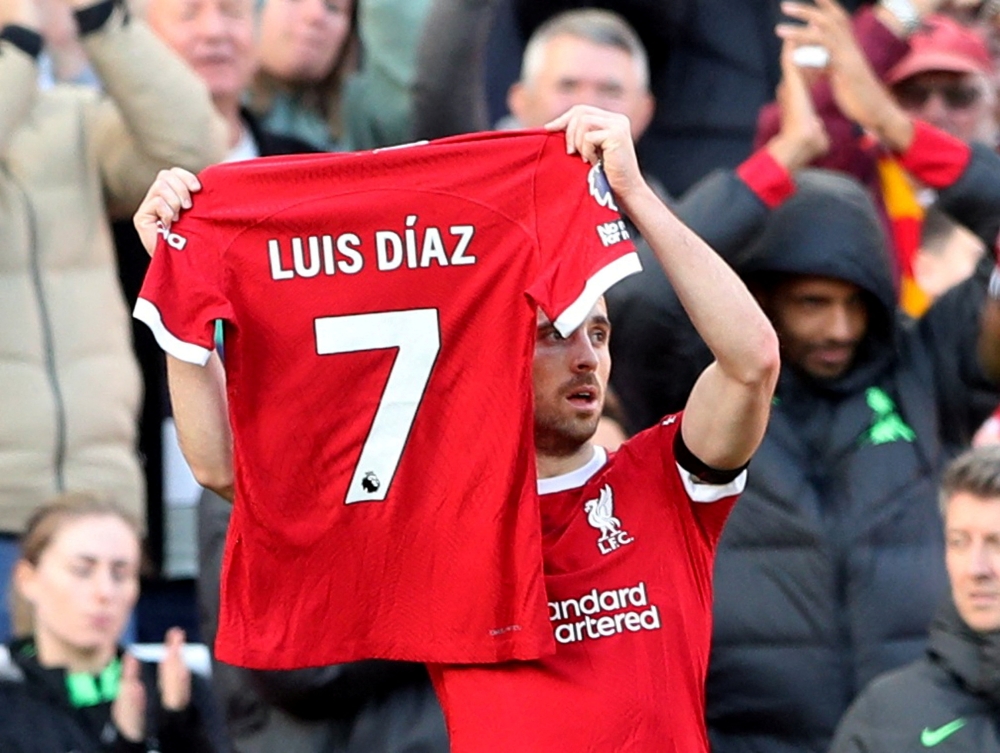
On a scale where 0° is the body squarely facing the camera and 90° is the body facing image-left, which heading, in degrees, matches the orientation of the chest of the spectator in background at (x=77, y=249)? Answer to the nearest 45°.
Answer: approximately 0°

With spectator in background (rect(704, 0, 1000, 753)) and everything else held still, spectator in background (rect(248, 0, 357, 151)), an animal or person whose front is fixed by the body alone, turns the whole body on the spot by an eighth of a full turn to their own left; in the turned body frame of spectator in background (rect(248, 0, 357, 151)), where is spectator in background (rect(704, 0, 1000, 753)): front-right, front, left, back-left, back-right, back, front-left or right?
front

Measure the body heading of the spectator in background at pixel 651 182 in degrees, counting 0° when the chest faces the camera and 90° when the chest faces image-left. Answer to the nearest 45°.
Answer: approximately 0°

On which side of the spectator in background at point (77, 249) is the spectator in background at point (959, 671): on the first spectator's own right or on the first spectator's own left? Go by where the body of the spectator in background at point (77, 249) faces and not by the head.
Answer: on the first spectator's own left

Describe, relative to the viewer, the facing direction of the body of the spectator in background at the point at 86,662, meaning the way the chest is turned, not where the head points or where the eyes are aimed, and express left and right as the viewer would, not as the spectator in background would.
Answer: facing the viewer and to the right of the viewer
